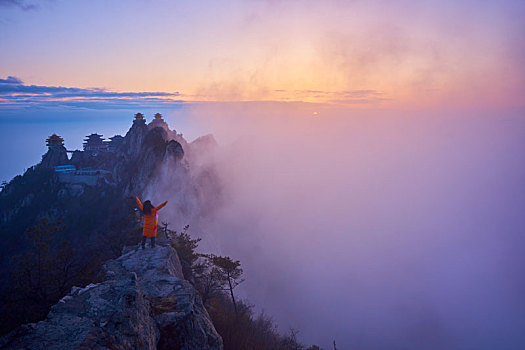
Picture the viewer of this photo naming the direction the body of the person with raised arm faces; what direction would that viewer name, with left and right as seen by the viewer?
facing away from the viewer
